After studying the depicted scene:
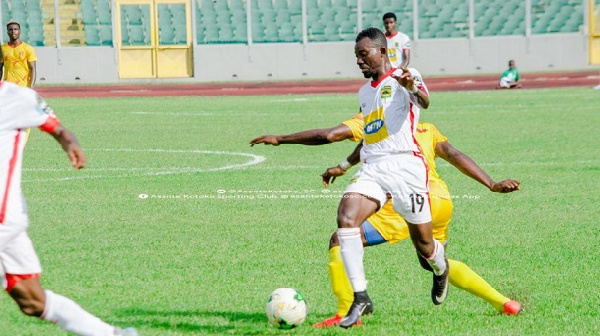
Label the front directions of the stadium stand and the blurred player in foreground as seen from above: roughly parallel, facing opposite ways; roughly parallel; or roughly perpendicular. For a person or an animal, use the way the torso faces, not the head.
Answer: roughly perpendicular

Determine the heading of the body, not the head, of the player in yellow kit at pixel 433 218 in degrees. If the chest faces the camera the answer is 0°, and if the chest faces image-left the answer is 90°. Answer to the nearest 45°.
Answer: approximately 45°

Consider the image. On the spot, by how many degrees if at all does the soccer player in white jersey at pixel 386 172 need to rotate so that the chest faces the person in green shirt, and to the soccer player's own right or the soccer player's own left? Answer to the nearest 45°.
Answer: approximately 135° to the soccer player's own right

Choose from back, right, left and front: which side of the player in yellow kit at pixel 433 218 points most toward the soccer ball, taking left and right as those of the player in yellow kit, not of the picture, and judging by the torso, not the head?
front

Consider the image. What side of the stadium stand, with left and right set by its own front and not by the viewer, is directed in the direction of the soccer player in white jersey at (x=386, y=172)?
front

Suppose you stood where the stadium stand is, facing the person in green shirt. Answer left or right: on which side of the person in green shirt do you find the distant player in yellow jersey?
right

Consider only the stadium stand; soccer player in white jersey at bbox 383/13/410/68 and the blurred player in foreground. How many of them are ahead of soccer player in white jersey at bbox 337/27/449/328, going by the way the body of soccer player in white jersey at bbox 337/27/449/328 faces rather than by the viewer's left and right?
1

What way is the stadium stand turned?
toward the camera

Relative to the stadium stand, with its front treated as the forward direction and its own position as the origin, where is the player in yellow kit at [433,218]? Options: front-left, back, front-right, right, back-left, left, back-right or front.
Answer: front

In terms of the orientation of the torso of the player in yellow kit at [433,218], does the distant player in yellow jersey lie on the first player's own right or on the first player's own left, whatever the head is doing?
on the first player's own right

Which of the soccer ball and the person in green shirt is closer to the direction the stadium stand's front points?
the soccer ball

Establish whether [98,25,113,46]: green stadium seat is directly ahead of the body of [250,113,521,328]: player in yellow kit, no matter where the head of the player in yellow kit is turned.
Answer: no

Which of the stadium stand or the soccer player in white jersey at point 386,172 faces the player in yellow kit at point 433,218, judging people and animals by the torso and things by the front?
the stadium stand

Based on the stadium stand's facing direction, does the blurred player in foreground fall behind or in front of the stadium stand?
in front

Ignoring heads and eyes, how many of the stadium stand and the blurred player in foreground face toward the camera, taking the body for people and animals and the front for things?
1
